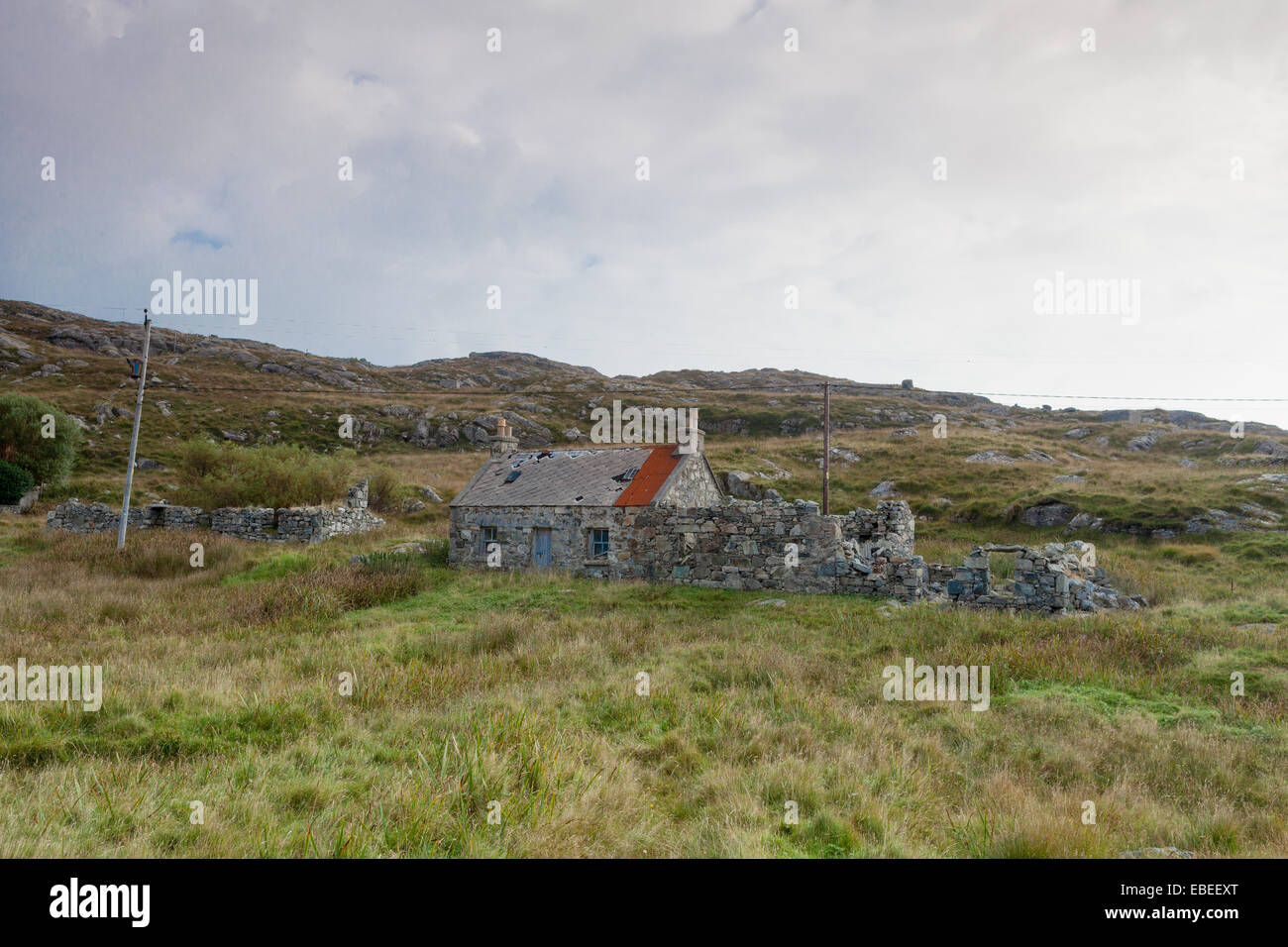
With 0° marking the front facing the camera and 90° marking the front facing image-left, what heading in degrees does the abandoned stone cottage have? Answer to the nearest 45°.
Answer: approximately 45°

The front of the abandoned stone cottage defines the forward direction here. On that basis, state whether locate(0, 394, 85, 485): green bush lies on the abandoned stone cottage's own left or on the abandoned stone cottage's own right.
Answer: on the abandoned stone cottage's own right

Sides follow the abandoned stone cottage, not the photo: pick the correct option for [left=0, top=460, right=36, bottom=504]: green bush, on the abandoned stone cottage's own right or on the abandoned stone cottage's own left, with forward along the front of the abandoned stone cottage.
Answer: on the abandoned stone cottage's own right

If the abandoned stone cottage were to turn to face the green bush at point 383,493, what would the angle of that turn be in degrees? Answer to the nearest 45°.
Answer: approximately 90° to its right

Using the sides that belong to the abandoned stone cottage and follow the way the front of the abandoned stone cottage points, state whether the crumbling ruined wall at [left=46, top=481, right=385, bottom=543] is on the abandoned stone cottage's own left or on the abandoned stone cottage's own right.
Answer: on the abandoned stone cottage's own right
